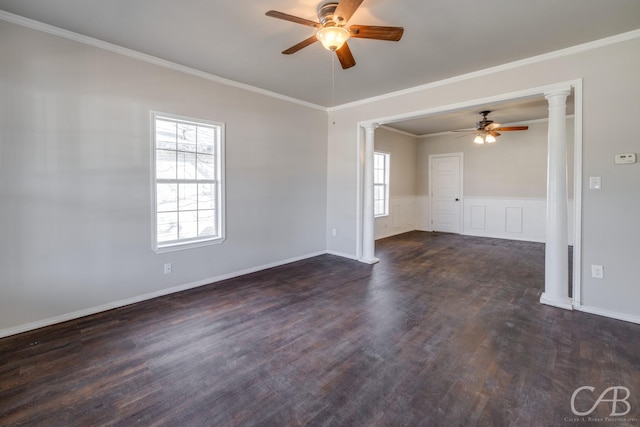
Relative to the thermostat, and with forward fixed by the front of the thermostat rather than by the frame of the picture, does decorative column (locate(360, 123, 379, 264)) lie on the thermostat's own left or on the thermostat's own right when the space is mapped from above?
on the thermostat's own right

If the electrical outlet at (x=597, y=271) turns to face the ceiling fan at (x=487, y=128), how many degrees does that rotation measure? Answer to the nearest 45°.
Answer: approximately 135° to its right

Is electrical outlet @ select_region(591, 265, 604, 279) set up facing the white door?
no

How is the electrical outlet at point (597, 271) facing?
toward the camera

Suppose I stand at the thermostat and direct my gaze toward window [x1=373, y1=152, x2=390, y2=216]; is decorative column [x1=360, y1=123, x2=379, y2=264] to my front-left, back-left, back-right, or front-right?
front-left

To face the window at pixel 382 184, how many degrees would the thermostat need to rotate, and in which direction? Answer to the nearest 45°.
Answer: approximately 135° to its right

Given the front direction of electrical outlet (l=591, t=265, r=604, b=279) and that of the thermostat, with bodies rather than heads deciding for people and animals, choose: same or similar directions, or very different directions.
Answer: same or similar directions

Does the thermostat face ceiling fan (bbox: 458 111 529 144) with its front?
no

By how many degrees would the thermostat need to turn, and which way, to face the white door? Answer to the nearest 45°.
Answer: approximately 135° to its right

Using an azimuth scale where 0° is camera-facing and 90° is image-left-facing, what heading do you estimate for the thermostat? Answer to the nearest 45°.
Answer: approximately 0°
